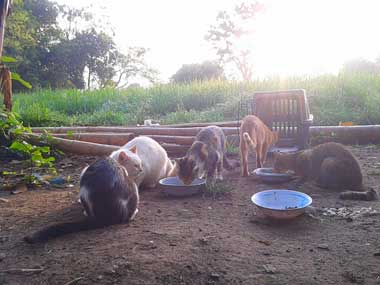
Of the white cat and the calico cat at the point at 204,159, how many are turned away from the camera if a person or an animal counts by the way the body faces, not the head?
0

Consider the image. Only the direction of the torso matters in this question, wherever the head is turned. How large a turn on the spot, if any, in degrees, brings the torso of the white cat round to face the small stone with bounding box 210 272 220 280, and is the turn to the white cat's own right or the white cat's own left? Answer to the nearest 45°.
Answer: approximately 45° to the white cat's own left

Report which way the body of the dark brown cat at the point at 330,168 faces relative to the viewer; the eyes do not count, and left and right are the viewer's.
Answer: facing away from the viewer and to the left of the viewer

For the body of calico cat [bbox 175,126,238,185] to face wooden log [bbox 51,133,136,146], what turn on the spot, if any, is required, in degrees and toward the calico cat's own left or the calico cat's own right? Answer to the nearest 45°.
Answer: approximately 90° to the calico cat's own right

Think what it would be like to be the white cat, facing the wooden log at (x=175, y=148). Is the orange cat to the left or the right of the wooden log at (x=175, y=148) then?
right

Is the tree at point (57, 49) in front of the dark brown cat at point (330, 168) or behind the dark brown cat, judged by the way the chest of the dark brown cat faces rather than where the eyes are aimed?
in front

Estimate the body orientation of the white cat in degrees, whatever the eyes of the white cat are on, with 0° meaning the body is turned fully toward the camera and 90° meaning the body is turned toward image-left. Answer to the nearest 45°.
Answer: approximately 45°

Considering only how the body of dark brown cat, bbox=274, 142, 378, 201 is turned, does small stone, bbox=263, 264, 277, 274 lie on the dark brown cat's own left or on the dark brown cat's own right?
on the dark brown cat's own left

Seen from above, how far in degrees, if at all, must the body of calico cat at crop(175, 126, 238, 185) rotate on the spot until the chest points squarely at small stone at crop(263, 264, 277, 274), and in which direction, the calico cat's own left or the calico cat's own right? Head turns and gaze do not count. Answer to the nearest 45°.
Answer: approximately 45° to the calico cat's own left

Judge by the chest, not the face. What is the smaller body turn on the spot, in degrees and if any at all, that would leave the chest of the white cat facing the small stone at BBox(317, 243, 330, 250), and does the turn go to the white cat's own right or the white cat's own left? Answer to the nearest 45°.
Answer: approximately 90° to the white cat's own left
